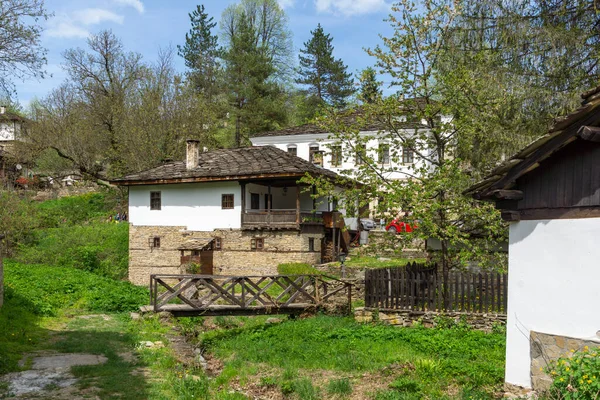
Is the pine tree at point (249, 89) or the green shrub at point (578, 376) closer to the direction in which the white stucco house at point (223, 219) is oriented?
the green shrub

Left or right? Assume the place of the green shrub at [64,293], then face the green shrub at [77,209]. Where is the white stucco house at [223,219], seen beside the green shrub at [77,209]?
right

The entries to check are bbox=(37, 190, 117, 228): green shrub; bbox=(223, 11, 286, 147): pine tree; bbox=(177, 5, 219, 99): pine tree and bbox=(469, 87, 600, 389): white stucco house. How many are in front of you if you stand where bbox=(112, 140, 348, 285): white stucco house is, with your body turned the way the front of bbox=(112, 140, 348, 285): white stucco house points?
1

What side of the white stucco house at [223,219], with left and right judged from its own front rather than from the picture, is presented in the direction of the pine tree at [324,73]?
back

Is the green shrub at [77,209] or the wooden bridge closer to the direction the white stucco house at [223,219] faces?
the wooden bridge

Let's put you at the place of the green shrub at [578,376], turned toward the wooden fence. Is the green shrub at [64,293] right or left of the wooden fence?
left

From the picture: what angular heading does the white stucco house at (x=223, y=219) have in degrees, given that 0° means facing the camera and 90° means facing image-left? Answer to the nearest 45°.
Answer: approximately 0°

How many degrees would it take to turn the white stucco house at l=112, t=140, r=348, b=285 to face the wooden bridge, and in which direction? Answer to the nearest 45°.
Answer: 0° — it already faces it

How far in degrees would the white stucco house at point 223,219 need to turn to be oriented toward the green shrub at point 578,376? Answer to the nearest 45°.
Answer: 0° — it already faces it

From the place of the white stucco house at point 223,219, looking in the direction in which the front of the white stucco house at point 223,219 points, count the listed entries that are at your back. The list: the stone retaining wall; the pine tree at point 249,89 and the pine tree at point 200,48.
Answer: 2

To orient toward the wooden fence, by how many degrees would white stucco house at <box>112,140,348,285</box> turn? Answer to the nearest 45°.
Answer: approximately 45° to its left

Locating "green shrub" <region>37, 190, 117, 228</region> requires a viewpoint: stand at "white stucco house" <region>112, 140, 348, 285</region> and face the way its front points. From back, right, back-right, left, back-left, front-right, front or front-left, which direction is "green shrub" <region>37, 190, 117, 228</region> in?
back-right

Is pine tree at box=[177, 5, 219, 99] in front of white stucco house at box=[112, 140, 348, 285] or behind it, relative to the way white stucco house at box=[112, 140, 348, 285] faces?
behind
